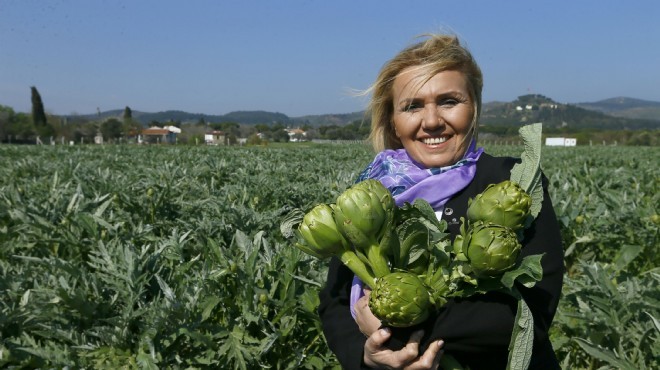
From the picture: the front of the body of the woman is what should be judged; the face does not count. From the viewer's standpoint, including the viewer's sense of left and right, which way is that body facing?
facing the viewer
